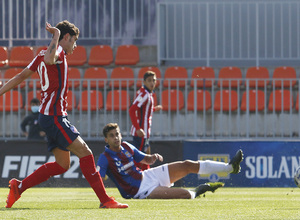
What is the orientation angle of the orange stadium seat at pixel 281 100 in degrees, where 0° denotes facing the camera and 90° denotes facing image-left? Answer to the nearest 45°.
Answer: approximately 0°

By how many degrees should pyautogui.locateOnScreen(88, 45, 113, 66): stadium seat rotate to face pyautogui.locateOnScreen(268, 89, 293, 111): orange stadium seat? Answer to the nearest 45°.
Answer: approximately 45° to its left

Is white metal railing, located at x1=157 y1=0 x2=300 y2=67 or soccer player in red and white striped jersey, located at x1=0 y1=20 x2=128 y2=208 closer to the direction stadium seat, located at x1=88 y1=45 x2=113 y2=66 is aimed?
the soccer player in red and white striped jersey

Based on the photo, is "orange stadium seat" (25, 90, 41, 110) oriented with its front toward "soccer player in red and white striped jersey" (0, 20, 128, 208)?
yes

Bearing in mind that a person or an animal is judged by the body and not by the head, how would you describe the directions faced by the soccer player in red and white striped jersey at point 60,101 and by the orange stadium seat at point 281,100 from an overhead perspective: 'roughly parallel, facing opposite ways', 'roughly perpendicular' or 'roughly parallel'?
roughly perpendicular
